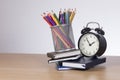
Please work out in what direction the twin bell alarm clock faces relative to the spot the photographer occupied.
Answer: facing the viewer and to the left of the viewer
